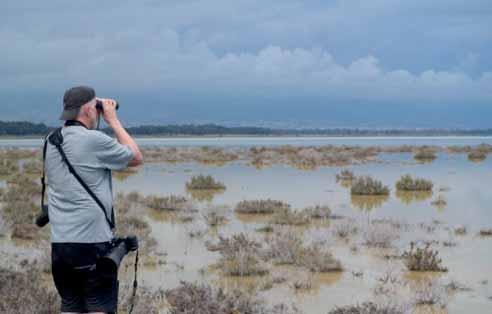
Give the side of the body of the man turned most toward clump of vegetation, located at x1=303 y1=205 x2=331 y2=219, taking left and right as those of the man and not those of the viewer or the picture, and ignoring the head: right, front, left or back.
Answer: front

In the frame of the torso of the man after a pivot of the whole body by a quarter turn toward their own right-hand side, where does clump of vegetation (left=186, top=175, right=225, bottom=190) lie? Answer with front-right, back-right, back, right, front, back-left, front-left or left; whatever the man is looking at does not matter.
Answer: back-left

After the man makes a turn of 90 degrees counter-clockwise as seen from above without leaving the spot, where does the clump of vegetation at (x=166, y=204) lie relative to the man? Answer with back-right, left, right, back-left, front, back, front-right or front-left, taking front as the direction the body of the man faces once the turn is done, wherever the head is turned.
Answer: front-right

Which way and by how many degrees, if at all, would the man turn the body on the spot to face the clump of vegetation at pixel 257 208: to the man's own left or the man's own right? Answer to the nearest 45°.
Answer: approximately 45° to the man's own left

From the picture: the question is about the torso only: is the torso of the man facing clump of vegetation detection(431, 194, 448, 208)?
yes

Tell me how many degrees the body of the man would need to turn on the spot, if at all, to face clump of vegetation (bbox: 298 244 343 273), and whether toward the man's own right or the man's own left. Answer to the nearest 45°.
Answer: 0° — they already face it

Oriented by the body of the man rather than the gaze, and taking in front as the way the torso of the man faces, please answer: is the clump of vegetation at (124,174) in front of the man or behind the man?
in front

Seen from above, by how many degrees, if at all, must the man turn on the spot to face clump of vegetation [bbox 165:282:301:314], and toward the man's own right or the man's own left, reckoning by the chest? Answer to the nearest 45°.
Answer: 0° — they already face it

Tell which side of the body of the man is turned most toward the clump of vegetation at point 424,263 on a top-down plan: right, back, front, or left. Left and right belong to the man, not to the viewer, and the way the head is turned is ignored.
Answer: front

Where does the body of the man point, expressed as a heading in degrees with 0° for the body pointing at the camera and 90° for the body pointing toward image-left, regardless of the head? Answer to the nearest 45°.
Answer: approximately 225°

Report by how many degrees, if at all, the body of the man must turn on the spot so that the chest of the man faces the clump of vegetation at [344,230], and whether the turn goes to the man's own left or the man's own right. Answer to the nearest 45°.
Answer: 0° — they already face it

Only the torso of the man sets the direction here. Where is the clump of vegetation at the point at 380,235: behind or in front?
in front

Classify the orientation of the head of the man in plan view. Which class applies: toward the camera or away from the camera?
away from the camera

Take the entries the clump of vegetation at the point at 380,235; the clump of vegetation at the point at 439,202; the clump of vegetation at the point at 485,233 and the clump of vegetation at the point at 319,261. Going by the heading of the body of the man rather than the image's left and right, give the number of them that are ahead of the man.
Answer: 4

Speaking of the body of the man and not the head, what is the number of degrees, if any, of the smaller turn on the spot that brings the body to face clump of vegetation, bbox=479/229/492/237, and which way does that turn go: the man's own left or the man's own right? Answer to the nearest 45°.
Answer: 0° — they already face it
